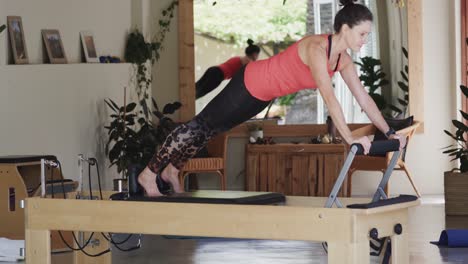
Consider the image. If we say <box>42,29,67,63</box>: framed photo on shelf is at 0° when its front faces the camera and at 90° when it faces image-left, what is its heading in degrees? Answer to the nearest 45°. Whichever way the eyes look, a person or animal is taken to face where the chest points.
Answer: approximately 315°

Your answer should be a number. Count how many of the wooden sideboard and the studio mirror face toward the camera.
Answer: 2

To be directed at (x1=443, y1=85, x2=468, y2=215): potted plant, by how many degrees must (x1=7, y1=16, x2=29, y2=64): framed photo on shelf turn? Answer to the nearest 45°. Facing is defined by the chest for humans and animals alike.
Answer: approximately 45° to its left

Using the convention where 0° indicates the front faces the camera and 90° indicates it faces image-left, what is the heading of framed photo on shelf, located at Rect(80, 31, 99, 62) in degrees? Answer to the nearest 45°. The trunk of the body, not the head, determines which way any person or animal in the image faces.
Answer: approximately 315°

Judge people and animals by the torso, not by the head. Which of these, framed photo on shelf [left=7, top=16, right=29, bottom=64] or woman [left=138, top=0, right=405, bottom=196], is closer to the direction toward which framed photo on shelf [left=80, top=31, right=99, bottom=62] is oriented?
the woman

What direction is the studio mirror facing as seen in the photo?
toward the camera

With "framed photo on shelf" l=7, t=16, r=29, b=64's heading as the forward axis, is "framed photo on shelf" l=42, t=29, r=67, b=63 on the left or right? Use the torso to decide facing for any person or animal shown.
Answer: on its left

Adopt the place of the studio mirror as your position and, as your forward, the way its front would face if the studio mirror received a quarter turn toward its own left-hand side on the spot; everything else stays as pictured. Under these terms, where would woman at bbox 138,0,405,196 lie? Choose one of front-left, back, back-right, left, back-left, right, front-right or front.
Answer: right

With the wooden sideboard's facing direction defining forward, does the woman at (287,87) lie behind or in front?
in front

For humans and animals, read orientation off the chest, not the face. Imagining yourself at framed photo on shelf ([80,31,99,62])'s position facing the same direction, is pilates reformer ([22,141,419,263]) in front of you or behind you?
in front
